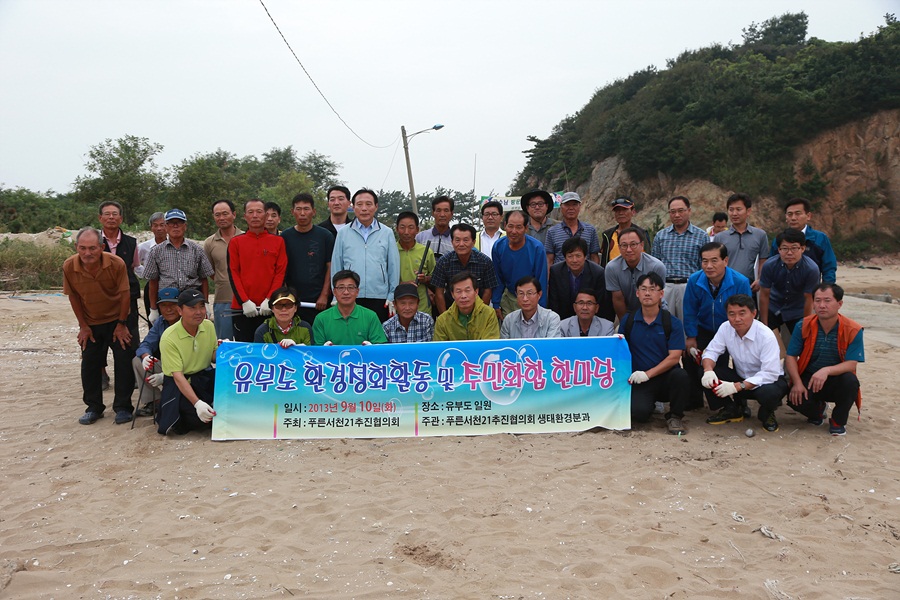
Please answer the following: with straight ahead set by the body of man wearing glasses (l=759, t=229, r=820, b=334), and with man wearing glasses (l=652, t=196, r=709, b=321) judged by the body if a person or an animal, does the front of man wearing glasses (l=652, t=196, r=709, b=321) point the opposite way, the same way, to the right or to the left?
the same way

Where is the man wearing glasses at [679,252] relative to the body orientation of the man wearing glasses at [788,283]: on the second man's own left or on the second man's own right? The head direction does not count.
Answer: on the second man's own right

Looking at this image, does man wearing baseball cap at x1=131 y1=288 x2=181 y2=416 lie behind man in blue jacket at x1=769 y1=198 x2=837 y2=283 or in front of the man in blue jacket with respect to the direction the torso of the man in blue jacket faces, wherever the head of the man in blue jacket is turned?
in front

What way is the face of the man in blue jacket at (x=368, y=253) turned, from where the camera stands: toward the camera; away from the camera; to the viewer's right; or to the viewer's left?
toward the camera

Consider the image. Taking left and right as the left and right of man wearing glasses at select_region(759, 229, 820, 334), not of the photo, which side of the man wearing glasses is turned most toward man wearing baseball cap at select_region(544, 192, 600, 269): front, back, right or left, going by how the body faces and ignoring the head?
right

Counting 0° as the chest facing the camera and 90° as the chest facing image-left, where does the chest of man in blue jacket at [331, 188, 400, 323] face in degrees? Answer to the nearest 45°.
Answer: approximately 0°

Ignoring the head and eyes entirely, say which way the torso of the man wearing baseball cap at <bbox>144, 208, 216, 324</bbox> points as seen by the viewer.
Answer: toward the camera

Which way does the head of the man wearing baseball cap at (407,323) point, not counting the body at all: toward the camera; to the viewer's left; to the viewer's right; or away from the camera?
toward the camera

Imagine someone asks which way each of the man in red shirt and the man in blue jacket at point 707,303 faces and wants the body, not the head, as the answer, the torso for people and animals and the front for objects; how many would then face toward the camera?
2

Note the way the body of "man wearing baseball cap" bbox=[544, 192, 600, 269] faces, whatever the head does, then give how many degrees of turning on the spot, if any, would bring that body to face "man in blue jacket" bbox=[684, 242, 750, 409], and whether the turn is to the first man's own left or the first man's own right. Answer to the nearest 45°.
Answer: approximately 45° to the first man's own left

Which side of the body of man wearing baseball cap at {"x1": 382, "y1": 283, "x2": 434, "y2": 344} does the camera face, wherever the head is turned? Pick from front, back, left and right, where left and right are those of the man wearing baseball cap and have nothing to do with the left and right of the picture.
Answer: front

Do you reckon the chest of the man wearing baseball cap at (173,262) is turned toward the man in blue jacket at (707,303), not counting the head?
no

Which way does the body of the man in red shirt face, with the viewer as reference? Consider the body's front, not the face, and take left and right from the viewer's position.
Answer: facing the viewer

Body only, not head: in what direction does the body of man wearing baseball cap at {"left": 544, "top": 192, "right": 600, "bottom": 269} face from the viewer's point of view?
toward the camera

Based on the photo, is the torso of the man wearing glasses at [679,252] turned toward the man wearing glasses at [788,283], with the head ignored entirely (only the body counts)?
no

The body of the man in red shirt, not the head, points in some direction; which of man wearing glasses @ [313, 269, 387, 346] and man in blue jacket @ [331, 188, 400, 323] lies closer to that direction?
the man wearing glasses

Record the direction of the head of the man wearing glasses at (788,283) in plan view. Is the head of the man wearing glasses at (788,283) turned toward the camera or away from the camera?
toward the camera
